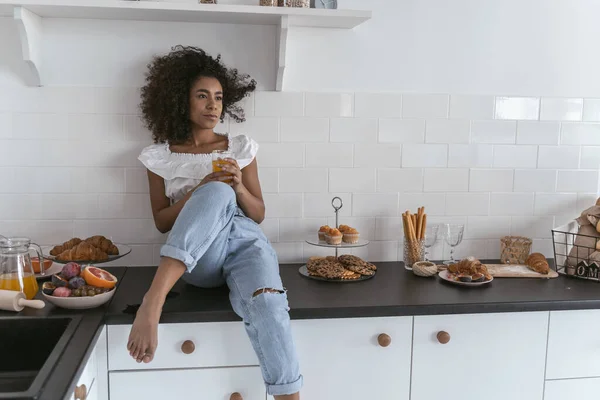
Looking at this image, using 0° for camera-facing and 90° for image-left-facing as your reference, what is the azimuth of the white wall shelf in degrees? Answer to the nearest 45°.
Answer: approximately 0°

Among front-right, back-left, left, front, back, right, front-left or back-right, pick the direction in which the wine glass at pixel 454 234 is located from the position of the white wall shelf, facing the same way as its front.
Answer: left

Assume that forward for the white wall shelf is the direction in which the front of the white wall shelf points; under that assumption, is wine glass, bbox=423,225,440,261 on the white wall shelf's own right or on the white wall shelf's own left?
on the white wall shelf's own left

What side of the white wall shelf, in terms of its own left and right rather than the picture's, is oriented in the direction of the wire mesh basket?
left

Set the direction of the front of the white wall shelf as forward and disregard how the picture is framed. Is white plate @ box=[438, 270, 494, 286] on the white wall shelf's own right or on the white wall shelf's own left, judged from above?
on the white wall shelf's own left

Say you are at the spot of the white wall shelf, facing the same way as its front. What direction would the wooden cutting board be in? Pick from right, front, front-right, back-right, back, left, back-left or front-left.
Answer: left

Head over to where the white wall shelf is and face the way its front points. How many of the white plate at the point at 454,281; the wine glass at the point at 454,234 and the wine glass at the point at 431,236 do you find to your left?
3
